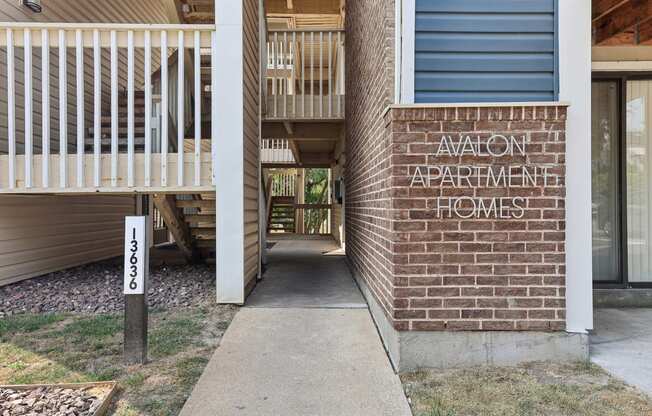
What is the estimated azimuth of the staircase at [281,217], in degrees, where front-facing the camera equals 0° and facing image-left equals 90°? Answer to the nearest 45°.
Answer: approximately 0°

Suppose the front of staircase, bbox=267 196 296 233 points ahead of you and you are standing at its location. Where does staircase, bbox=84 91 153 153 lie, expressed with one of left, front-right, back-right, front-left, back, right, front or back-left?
front

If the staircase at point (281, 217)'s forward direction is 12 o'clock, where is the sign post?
The sign post is roughly at 12 o'clock from the staircase.

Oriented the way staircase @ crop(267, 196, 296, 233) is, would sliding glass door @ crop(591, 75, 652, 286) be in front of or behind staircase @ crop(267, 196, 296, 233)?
in front

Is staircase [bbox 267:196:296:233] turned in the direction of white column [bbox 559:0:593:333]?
yes

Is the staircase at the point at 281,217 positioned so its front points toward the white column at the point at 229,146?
yes

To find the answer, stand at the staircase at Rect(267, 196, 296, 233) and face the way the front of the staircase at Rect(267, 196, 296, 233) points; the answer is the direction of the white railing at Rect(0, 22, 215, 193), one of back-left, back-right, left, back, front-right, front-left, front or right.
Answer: front

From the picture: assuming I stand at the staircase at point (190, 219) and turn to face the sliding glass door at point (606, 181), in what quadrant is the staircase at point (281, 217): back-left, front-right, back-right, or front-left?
back-left

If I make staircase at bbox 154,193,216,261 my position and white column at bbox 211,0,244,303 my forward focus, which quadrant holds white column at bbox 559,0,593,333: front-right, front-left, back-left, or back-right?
front-left

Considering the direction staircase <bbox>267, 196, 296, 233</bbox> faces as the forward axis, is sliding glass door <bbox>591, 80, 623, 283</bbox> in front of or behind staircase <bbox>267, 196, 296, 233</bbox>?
in front

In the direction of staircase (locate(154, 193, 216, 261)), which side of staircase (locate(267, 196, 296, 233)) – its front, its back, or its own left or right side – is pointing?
front

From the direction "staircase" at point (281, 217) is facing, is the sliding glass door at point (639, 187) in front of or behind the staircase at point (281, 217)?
in front
